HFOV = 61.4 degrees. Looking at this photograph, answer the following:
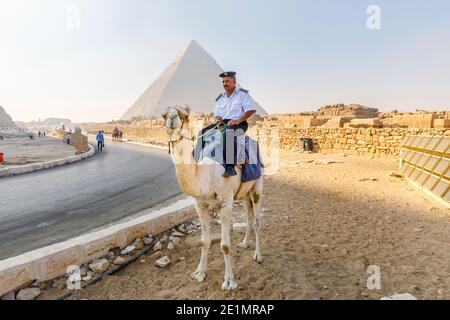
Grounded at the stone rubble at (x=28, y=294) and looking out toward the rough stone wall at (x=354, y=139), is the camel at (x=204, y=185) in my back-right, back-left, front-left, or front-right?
front-right

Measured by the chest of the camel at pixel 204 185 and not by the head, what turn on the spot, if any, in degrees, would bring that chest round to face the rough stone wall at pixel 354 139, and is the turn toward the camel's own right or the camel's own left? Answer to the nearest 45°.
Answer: approximately 180°

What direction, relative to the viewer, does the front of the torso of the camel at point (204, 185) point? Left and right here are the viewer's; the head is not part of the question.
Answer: facing the viewer and to the left of the viewer

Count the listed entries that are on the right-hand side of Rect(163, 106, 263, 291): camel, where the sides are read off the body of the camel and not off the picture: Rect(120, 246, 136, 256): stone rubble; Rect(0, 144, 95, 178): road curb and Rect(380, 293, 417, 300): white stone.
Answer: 2

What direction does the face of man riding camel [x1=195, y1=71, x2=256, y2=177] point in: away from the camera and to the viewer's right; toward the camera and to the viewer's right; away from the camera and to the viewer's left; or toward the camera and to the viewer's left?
toward the camera and to the viewer's left

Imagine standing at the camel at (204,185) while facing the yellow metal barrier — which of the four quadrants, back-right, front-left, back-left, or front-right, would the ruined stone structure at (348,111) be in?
front-left

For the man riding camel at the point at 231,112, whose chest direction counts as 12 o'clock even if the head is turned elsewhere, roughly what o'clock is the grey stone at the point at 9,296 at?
The grey stone is roughly at 1 o'clock from the man riding camel.

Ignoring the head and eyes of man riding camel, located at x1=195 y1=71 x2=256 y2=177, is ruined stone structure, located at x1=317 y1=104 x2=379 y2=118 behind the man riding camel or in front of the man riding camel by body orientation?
behind

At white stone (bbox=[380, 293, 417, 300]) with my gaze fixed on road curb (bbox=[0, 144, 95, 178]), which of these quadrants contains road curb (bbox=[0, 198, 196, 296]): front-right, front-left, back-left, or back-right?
front-left
